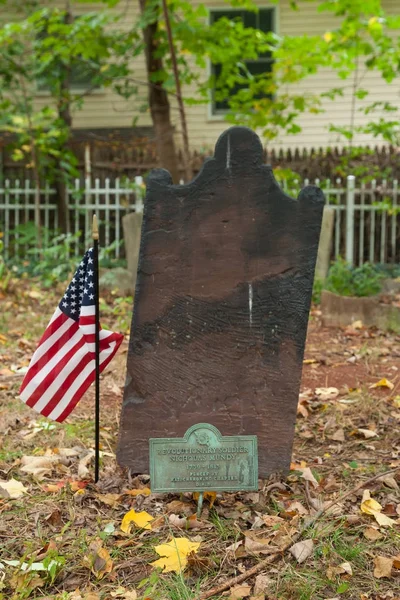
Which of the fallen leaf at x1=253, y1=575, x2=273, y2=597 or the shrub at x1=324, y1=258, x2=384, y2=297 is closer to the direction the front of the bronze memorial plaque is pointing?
the fallen leaf

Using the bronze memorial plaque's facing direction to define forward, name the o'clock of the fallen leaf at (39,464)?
The fallen leaf is roughly at 4 o'clock from the bronze memorial plaque.

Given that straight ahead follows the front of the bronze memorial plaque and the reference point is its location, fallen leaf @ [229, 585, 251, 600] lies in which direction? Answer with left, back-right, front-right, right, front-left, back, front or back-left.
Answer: front

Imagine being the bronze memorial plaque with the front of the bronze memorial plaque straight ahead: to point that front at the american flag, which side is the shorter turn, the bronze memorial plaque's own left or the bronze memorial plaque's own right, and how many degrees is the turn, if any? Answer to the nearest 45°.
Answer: approximately 135° to the bronze memorial plaque's own right

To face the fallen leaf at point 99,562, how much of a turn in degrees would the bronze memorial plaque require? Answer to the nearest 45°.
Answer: approximately 45° to its right

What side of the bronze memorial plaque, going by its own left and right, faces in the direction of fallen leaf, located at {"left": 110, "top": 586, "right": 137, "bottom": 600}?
front

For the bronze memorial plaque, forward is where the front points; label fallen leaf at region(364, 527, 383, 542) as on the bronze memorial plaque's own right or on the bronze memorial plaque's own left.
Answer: on the bronze memorial plaque's own left

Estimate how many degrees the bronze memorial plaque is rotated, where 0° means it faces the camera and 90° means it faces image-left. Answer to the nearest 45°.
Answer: approximately 0°

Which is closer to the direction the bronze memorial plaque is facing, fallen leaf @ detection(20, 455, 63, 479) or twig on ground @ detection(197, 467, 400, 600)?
the twig on ground

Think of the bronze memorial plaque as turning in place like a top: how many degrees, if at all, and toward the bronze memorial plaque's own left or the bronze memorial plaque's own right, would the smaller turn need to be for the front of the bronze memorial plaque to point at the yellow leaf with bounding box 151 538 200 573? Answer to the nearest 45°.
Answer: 0° — it already faces it

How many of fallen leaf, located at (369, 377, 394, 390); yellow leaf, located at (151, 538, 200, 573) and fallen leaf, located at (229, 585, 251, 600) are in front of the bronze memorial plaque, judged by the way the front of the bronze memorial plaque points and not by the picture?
2

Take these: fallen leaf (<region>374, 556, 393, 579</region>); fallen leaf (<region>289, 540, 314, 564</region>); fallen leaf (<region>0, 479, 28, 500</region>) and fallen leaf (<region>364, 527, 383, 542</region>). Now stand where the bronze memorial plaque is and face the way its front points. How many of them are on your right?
1

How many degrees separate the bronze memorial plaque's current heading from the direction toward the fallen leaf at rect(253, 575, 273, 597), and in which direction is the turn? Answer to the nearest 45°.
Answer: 0° — it already faces it

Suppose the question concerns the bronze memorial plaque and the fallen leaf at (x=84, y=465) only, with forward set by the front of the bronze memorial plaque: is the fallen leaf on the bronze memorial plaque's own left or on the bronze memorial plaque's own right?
on the bronze memorial plaque's own right

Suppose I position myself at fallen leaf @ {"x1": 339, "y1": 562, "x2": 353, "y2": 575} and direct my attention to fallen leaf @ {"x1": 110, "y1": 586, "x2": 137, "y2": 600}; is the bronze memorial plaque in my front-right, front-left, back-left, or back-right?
front-right
